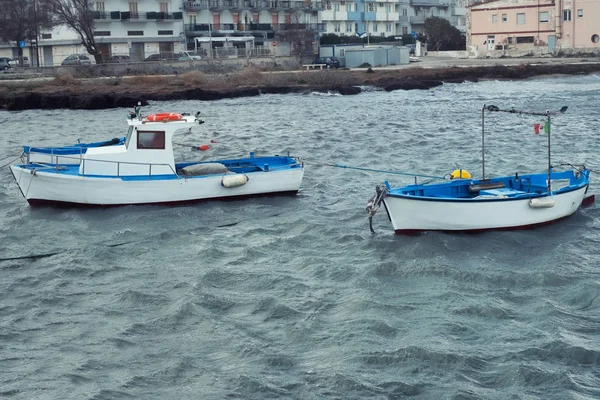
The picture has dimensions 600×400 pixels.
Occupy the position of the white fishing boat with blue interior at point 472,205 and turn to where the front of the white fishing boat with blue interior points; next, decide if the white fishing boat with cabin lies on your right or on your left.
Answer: on your right

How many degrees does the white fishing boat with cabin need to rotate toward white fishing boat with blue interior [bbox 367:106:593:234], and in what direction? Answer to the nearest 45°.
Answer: approximately 135° to its left

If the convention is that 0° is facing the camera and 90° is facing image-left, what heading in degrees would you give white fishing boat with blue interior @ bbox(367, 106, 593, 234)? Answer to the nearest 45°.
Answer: approximately 45°

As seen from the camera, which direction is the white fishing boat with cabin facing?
to the viewer's left
